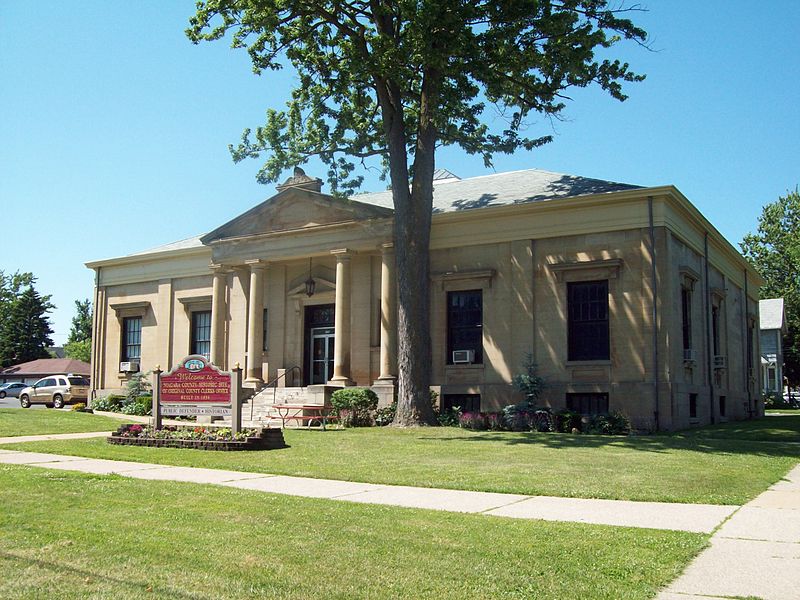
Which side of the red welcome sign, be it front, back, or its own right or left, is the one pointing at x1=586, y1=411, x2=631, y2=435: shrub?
left

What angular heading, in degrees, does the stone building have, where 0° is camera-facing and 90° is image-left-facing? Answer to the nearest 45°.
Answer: approximately 45°

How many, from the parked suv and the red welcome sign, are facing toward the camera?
1

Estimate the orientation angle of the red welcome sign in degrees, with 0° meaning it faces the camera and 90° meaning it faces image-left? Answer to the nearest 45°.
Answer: approximately 0°

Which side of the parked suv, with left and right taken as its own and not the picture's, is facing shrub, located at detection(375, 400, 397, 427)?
back

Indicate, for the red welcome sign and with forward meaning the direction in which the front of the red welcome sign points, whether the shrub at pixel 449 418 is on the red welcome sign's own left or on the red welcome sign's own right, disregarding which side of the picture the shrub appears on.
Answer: on the red welcome sign's own left

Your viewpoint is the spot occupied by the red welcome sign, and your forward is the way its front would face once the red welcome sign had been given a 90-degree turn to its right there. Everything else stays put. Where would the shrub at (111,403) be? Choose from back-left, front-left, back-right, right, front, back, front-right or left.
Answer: right

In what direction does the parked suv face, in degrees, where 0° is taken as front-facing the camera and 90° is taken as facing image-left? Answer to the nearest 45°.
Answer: approximately 135°
